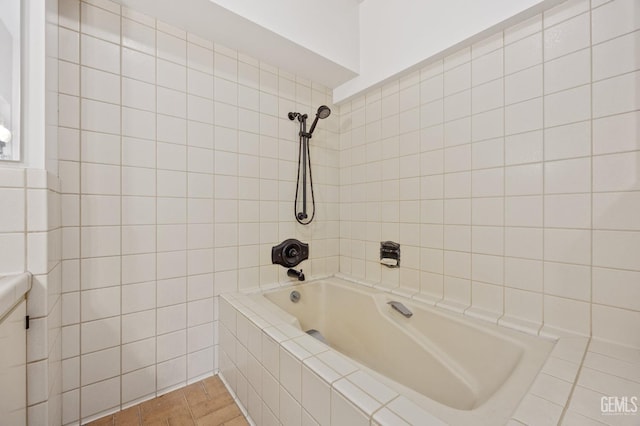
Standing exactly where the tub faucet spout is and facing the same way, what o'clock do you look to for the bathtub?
The bathtub is roughly at 12 o'clock from the tub faucet spout.

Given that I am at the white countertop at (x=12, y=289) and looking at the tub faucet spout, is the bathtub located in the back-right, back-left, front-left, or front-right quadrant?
front-right

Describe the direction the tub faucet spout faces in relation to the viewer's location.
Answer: facing the viewer and to the right of the viewer

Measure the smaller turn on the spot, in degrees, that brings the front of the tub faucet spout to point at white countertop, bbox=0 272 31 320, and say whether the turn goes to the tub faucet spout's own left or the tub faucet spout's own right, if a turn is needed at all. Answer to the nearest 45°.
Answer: approximately 90° to the tub faucet spout's own right

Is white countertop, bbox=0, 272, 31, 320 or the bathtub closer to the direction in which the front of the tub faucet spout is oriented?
the bathtub
